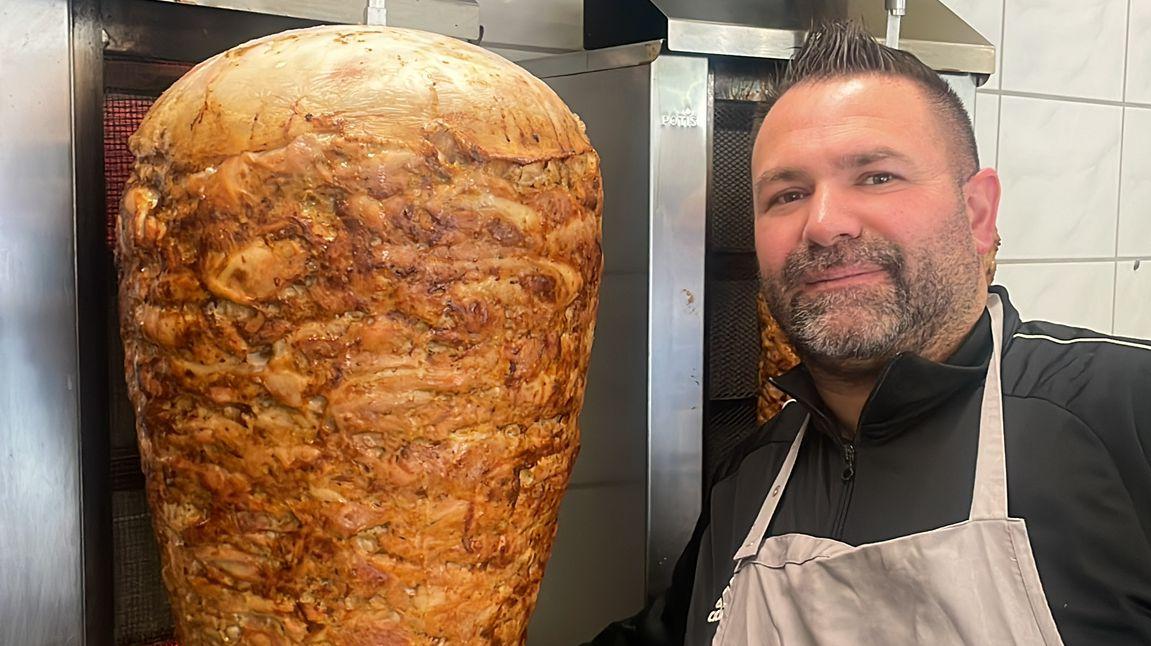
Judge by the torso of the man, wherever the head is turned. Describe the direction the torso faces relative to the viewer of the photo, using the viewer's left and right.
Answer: facing the viewer and to the left of the viewer

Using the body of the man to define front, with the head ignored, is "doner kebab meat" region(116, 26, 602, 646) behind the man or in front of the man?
in front
